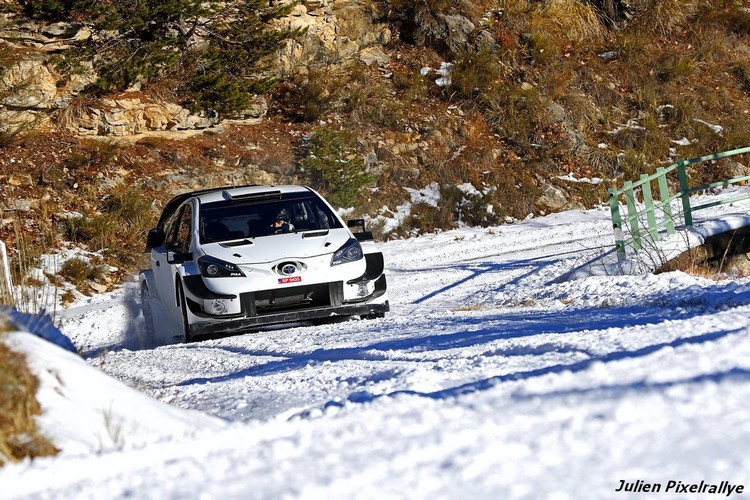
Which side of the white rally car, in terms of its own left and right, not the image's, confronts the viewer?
front
